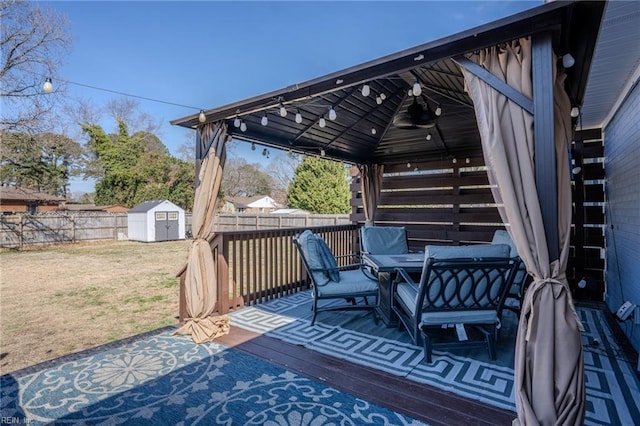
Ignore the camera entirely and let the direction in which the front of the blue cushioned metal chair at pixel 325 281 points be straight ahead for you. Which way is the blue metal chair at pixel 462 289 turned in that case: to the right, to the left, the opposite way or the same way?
to the left

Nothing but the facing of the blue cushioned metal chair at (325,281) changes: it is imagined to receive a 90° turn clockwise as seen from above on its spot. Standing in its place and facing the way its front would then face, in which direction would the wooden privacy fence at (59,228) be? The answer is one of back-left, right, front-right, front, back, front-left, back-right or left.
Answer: back-right

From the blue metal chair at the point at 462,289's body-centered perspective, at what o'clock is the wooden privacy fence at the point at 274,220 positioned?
The wooden privacy fence is roughly at 12 o'clock from the blue metal chair.

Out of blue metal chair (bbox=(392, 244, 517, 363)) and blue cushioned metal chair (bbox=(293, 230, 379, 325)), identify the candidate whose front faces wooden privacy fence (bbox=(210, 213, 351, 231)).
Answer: blue metal chair (bbox=(392, 244, 517, 363))

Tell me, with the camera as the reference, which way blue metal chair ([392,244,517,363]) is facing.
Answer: facing away from the viewer and to the left of the viewer

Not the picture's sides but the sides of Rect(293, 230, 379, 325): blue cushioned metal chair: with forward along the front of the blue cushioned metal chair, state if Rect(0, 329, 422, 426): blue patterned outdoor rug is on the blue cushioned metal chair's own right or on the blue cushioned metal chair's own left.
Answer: on the blue cushioned metal chair's own right

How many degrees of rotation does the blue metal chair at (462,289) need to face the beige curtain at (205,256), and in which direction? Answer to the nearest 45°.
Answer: approximately 45° to its left

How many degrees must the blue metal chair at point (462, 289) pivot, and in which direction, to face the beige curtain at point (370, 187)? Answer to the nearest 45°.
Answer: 0° — it already faces it

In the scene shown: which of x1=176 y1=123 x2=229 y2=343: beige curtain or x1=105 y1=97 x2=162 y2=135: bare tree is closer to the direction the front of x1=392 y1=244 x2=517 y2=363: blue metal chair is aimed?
the bare tree

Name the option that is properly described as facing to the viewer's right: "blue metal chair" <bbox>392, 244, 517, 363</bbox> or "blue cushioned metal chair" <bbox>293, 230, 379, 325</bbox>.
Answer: "blue cushioned metal chair" <bbox>293, 230, 379, 325</bbox>

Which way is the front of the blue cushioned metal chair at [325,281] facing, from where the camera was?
facing to the right of the viewer

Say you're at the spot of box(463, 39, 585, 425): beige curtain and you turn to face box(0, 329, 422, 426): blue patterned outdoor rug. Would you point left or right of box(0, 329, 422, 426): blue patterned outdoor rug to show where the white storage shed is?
right

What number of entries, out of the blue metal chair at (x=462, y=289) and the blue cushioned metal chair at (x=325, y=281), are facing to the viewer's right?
1

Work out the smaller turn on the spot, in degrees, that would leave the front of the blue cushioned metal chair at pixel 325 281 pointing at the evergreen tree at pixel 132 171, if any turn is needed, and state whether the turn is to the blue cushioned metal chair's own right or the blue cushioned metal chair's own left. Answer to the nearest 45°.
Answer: approximately 135° to the blue cushioned metal chair's own left

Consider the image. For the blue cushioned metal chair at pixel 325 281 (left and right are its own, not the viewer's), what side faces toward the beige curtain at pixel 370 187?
left

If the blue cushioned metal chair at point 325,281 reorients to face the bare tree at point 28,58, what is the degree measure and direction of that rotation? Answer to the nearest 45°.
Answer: approximately 135° to its left

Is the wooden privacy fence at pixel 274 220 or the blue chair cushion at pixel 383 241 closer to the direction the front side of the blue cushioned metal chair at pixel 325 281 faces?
the blue chair cushion
